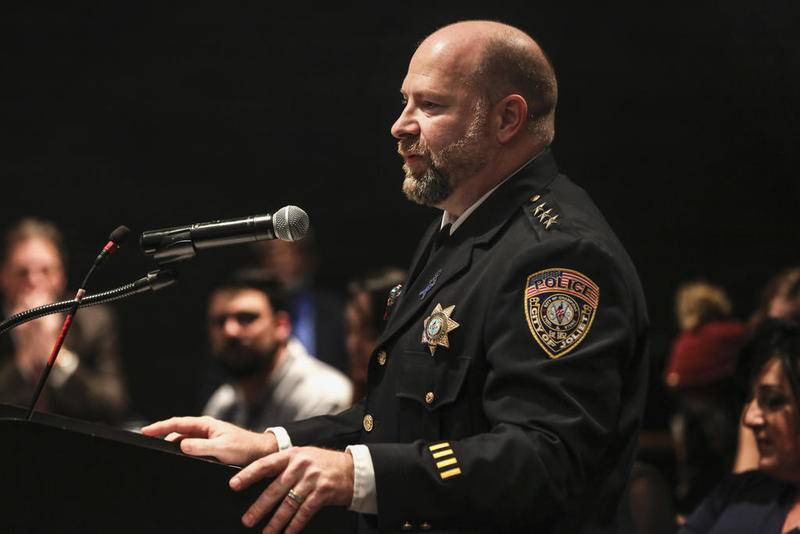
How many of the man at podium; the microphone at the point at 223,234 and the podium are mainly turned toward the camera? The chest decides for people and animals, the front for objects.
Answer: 0

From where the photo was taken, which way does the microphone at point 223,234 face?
to the viewer's right

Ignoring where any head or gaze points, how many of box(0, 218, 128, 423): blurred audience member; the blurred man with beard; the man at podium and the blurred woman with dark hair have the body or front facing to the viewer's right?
0

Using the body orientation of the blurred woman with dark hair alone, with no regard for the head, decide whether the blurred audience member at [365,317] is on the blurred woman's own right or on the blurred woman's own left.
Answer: on the blurred woman's own right

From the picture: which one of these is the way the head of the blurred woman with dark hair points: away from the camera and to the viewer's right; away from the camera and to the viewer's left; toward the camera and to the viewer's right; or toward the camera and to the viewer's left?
toward the camera and to the viewer's left

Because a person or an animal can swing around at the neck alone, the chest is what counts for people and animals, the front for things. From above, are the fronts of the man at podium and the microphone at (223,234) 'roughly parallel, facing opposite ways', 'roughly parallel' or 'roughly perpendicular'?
roughly parallel, facing opposite ways

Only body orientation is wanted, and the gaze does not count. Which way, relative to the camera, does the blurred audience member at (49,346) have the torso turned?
toward the camera

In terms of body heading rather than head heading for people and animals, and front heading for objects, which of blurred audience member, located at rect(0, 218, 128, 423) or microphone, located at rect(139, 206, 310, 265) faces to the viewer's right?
the microphone

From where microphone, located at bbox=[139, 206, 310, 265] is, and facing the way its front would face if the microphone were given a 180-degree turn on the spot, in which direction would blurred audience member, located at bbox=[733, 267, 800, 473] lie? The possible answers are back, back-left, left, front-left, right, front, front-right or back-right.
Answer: back-right

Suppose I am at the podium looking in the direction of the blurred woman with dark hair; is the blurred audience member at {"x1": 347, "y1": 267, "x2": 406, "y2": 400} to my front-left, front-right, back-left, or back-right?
front-left

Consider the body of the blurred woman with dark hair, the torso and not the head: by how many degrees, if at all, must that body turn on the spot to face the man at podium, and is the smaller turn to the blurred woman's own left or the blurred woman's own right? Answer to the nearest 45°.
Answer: approximately 45° to the blurred woman's own left

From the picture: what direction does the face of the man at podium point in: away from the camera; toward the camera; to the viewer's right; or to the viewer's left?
to the viewer's left

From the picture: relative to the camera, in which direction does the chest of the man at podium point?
to the viewer's left

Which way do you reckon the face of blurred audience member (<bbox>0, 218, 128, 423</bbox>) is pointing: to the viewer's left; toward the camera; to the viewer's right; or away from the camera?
toward the camera

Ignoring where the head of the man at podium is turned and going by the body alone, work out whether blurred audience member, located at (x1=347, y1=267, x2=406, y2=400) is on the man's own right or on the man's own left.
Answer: on the man's own right
